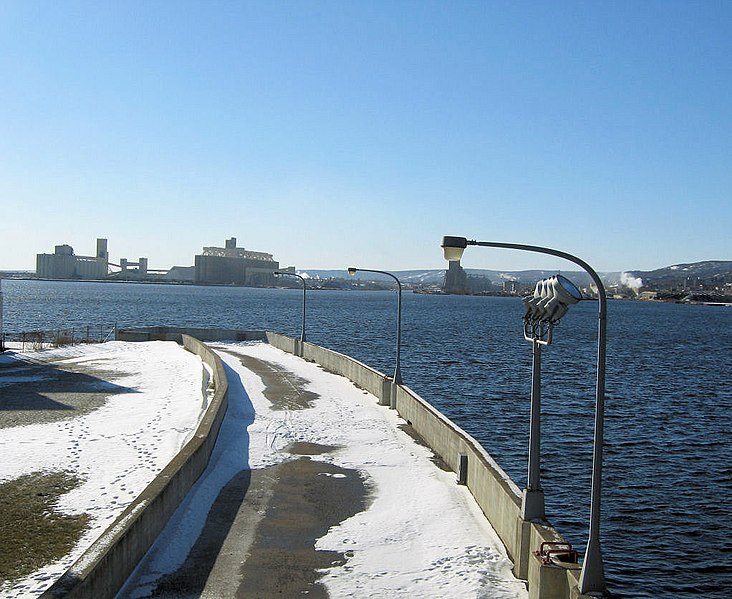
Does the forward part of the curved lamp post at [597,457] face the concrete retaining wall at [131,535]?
yes

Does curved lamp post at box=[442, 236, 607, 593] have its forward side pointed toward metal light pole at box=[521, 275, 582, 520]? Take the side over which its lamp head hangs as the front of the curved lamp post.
no

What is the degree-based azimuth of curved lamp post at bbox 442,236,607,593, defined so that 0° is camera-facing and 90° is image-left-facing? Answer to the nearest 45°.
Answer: approximately 90°

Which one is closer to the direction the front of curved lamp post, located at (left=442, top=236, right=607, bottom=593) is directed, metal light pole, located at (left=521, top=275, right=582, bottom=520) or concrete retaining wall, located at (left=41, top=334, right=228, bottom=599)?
the concrete retaining wall
